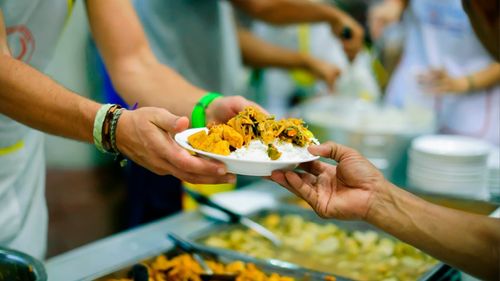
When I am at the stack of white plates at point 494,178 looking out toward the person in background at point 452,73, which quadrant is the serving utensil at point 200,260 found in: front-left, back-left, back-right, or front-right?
back-left

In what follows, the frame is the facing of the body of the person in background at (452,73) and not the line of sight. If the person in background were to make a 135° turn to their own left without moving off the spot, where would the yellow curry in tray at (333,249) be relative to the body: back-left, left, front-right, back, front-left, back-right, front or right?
right

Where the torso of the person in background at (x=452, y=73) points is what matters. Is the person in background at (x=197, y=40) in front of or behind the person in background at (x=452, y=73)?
in front

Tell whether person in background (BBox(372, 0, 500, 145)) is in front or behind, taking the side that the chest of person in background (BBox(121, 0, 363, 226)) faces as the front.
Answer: in front

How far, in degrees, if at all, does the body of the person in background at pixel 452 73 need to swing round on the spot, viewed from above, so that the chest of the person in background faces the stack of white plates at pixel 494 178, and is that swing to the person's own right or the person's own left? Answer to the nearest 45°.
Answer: approximately 45° to the person's own left

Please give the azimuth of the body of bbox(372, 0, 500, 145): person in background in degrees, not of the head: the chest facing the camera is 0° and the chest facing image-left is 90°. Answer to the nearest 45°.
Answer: approximately 45°
